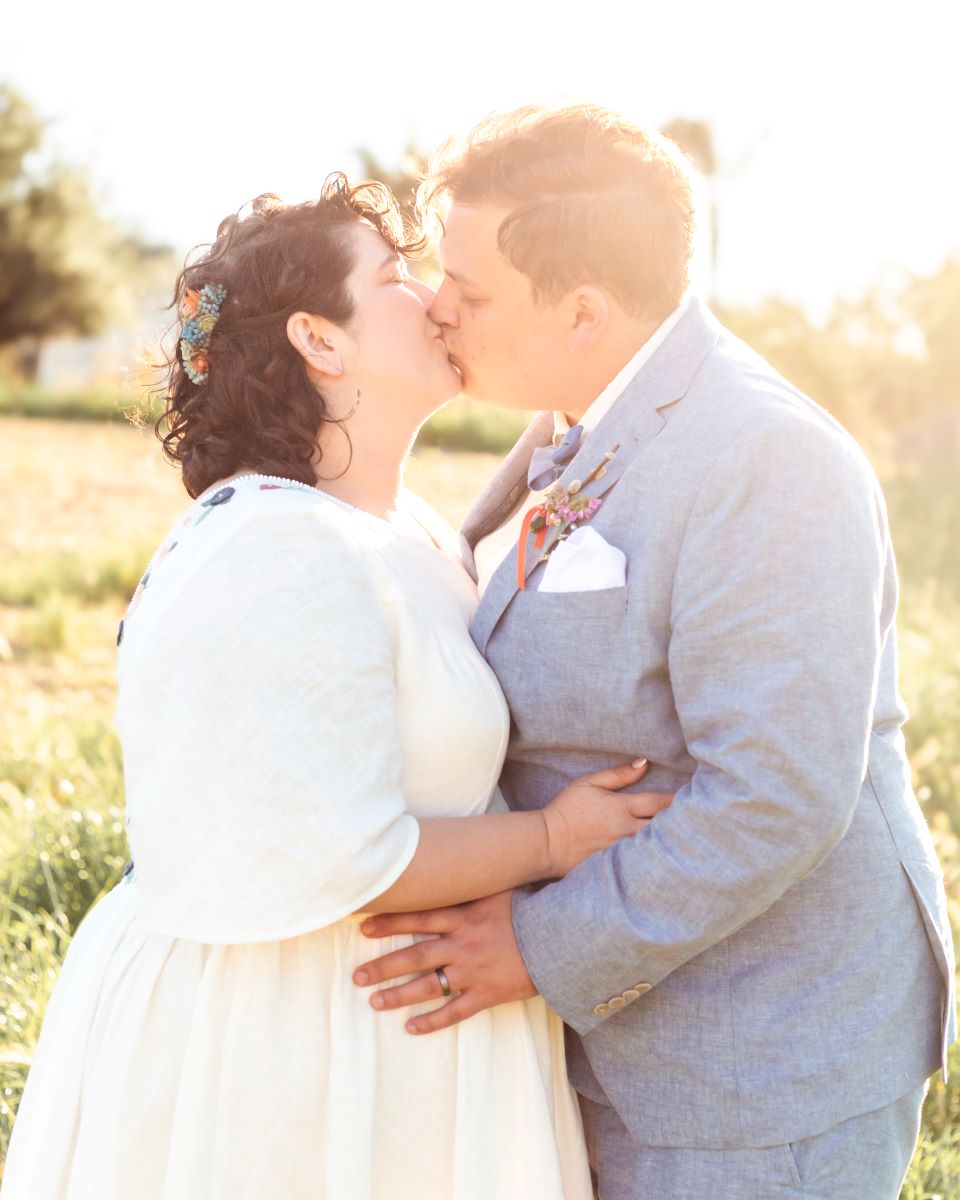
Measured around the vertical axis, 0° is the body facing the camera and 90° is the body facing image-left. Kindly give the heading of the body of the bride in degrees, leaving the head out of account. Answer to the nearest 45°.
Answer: approximately 270°

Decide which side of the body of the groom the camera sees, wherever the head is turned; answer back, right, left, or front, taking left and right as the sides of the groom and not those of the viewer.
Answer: left

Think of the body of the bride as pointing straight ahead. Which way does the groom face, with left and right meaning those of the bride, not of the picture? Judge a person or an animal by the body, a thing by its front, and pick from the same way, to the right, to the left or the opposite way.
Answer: the opposite way

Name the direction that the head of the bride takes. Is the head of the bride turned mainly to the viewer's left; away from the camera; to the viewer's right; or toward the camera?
to the viewer's right

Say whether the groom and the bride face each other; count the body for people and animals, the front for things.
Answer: yes

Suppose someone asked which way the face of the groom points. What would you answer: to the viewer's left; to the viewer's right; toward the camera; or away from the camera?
to the viewer's left

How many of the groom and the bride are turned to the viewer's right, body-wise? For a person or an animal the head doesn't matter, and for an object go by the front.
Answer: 1

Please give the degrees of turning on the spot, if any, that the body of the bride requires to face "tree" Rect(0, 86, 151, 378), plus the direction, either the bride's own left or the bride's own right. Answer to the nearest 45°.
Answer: approximately 90° to the bride's own left
